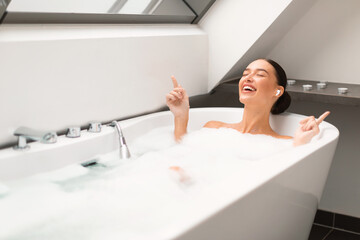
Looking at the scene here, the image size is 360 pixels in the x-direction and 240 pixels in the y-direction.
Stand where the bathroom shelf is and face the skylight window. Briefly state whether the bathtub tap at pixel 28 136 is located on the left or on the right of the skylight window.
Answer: left

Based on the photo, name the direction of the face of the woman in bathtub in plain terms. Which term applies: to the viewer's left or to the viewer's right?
to the viewer's left

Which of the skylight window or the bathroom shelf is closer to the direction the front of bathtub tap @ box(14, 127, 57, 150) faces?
the bathroom shelf

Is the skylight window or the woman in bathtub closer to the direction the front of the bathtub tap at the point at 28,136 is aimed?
the woman in bathtub

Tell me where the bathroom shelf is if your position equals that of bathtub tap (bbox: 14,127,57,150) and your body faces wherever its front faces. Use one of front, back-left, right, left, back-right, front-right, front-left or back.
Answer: front-left

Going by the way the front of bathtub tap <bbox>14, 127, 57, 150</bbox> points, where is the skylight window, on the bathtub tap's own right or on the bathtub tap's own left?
on the bathtub tap's own left

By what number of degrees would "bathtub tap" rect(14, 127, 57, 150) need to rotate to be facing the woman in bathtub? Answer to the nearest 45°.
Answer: approximately 45° to its left

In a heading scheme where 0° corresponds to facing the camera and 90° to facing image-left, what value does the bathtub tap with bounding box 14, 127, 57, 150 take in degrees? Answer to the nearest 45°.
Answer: approximately 315°
